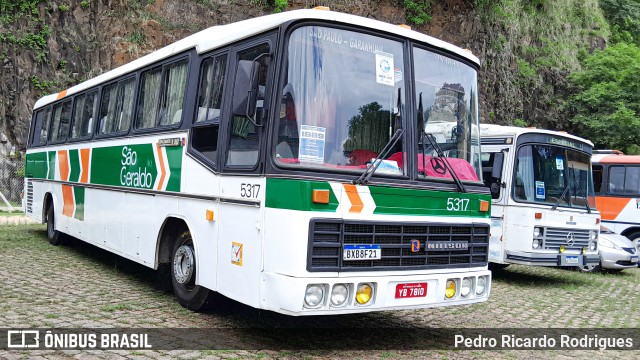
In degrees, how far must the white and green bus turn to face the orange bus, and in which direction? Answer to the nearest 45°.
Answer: approximately 90° to its left

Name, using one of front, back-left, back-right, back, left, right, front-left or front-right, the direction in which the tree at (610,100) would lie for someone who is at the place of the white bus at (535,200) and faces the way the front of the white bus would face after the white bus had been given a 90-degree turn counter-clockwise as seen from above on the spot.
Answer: front-left

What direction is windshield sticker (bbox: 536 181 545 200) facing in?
toward the camera

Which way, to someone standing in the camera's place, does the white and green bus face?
facing the viewer and to the right of the viewer

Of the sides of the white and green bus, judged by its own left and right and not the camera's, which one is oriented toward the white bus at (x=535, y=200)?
left

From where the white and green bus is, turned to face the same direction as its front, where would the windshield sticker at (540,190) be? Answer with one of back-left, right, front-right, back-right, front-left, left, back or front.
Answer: left

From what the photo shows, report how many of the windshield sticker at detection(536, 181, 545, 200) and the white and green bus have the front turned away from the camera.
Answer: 0

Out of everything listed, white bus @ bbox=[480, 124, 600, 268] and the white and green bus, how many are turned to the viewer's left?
0

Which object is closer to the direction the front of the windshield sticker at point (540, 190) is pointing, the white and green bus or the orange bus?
the white and green bus

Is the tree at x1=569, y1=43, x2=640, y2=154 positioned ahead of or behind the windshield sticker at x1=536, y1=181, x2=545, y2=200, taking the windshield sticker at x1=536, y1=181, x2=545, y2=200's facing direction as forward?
behind

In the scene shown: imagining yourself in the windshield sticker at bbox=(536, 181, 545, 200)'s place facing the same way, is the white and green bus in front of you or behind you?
in front

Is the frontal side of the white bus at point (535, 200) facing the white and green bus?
no

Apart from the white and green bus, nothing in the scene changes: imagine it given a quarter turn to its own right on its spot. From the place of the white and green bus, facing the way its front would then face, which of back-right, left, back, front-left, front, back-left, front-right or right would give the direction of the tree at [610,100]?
back
